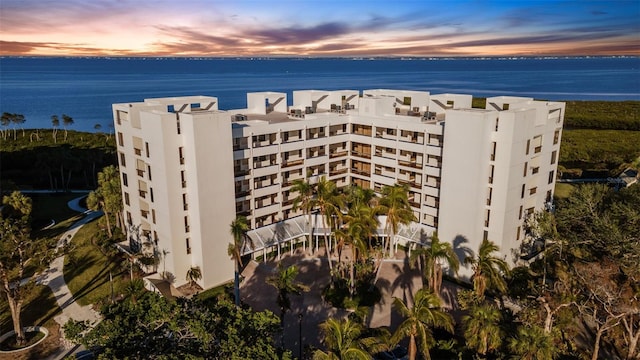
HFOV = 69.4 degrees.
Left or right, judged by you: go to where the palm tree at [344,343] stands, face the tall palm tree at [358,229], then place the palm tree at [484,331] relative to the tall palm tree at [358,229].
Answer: right

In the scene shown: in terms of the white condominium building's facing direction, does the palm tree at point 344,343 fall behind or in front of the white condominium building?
in front

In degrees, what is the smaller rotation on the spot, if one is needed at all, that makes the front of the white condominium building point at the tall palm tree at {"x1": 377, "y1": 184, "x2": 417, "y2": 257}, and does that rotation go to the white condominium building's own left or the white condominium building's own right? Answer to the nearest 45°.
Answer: approximately 90° to the white condominium building's own left

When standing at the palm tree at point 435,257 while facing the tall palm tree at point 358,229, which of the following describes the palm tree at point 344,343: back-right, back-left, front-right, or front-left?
front-left

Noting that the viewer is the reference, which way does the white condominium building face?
facing the viewer

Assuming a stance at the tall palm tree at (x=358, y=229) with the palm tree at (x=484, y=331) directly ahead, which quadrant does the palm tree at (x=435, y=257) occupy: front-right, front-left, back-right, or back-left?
front-left

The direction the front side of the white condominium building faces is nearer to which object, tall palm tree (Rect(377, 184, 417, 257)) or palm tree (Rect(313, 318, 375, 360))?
the palm tree
